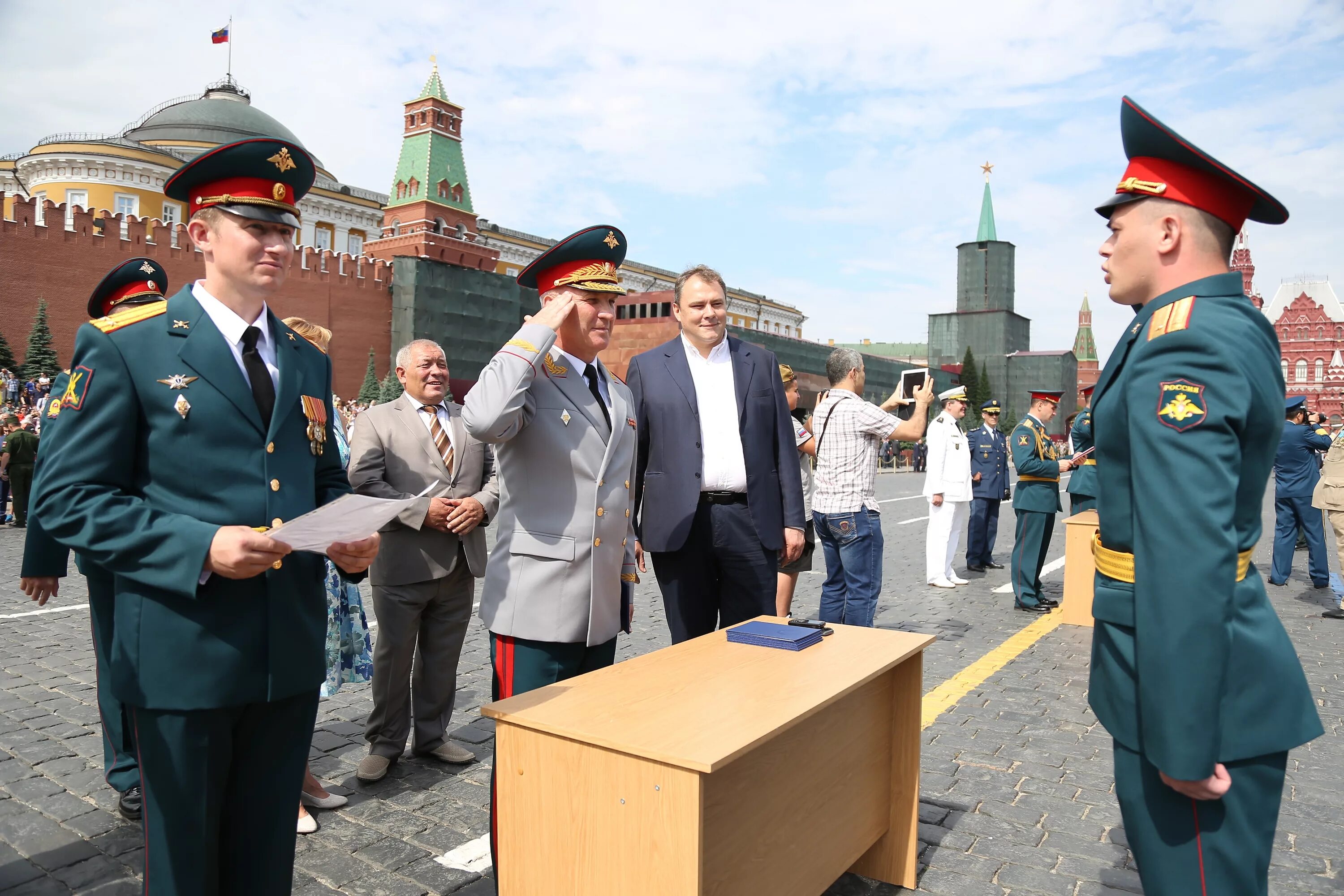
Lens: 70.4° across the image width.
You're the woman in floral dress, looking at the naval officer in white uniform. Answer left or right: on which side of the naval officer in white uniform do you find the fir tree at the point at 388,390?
left

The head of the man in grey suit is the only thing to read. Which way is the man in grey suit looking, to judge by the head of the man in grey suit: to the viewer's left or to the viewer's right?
to the viewer's right

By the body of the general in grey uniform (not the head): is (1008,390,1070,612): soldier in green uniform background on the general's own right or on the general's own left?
on the general's own left

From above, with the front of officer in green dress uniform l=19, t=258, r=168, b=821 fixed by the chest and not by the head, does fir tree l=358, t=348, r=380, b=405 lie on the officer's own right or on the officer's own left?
on the officer's own left

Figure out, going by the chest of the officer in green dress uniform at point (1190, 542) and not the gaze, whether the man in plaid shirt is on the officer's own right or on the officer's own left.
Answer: on the officer's own right

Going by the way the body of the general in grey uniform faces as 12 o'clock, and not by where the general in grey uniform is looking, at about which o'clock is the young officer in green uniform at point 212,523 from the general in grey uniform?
The young officer in green uniform is roughly at 3 o'clock from the general in grey uniform.

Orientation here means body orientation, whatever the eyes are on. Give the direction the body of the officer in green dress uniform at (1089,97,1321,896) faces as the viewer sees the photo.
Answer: to the viewer's left

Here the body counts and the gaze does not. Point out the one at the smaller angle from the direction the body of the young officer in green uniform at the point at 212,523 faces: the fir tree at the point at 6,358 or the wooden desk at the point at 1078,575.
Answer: the wooden desk

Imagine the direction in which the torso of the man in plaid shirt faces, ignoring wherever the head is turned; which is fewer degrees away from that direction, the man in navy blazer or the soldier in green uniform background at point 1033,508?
the soldier in green uniform background

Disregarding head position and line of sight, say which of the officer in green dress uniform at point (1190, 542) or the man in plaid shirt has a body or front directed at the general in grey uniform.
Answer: the officer in green dress uniform
